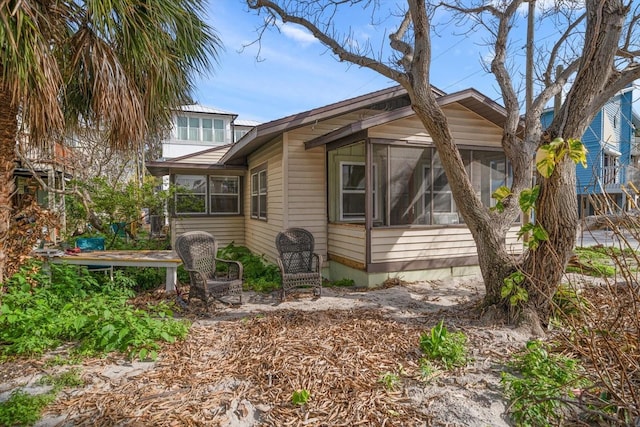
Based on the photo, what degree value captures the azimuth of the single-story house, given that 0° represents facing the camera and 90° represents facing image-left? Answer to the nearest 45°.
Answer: approximately 315°

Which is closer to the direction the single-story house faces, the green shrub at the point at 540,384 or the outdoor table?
the green shrub

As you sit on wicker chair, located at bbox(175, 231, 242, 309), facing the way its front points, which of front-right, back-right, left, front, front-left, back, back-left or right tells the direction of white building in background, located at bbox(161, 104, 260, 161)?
back-left

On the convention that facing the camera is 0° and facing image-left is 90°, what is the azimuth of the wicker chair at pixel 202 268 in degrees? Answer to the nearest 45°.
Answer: approximately 315°

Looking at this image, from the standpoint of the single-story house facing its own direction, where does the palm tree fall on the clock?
The palm tree is roughly at 3 o'clock from the single-story house.

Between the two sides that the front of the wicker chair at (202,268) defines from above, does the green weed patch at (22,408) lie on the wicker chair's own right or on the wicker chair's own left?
on the wicker chair's own right

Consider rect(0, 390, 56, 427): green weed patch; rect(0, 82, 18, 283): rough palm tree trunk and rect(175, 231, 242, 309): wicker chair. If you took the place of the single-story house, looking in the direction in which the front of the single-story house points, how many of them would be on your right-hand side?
3
